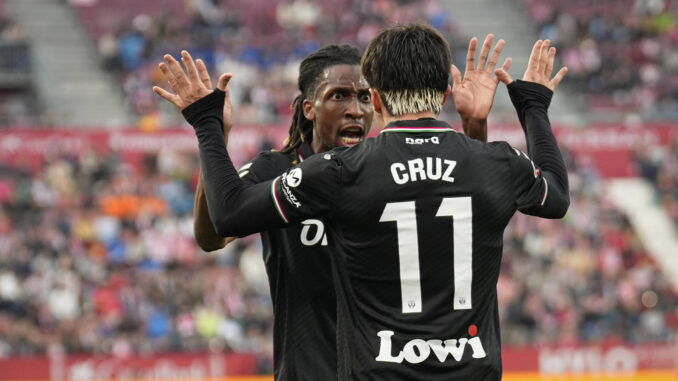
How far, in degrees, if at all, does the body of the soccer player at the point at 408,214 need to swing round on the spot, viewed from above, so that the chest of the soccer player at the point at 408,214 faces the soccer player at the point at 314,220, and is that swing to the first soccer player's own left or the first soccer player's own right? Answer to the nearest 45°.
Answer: approximately 45° to the first soccer player's own left

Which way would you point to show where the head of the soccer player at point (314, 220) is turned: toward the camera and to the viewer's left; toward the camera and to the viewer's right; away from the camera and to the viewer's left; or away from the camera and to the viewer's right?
toward the camera and to the viewer's right

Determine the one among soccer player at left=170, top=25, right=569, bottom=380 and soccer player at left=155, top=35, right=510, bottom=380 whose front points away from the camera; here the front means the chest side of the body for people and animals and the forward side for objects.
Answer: soccer player at left=170, top=25, right=569, bottom=380

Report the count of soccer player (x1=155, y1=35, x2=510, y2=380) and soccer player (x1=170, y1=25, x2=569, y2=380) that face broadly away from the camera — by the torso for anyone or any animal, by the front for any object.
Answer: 1

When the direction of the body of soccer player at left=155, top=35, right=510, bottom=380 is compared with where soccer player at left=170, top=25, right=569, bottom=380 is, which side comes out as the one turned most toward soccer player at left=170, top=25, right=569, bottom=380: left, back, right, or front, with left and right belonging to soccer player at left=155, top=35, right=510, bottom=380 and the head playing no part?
front

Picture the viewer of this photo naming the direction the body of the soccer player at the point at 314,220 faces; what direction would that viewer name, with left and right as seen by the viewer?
facing the viewer and to the right of the viewer

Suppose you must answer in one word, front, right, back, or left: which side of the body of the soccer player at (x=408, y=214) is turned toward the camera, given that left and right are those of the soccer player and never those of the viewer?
back
